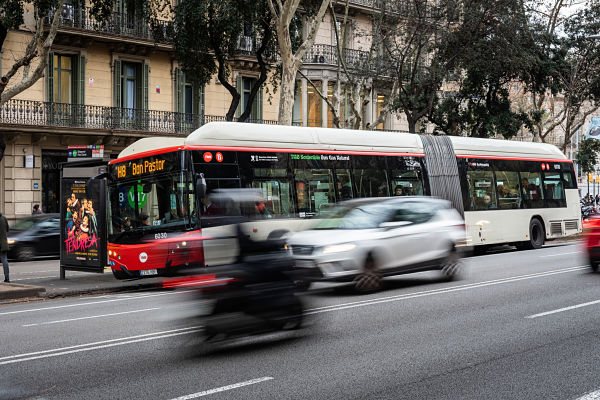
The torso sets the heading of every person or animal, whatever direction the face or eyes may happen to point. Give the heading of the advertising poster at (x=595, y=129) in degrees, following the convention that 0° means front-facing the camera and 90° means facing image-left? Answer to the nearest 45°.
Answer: approximately 0°

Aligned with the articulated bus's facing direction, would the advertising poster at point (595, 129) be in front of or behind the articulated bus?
behind

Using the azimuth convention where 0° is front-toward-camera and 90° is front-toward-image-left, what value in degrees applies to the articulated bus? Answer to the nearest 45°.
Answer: approximately 45°
